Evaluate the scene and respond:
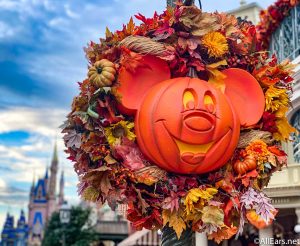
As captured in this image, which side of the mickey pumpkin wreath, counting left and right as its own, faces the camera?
front
